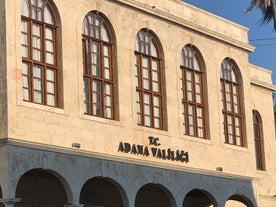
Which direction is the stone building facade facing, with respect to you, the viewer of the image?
facing the viewer and to the right of the viewer
